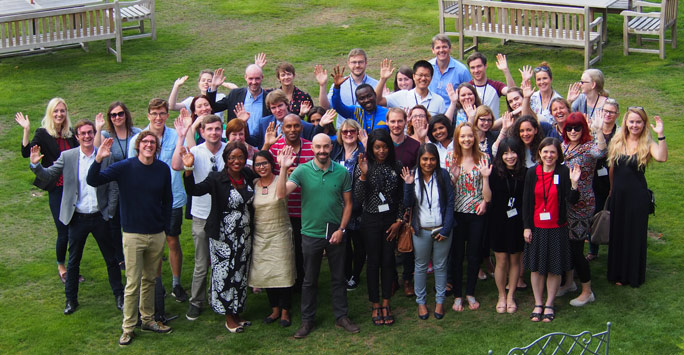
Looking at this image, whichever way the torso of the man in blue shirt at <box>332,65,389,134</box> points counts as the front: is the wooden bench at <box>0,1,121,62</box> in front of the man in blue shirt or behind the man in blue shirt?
behind

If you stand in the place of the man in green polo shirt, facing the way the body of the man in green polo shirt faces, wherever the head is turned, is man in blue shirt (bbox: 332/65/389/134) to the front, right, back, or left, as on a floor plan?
back

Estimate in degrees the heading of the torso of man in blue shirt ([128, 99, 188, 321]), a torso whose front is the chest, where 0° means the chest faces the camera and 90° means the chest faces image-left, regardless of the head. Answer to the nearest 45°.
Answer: approximately 0°

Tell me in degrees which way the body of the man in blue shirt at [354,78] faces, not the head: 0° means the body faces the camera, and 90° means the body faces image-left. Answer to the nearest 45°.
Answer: approximately 0°
